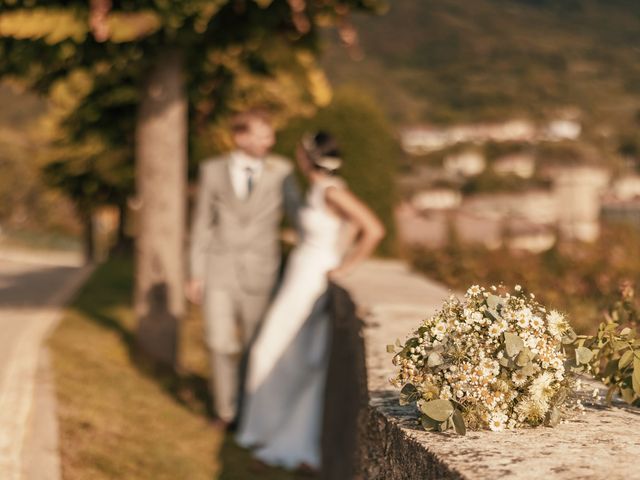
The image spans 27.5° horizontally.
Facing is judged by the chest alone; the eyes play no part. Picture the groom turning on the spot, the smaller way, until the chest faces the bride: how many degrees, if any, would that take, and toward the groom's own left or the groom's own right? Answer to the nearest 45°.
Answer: approximately 45° to the groom's own left

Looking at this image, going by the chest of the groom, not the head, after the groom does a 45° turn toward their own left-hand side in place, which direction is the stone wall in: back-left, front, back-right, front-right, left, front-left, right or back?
front-right

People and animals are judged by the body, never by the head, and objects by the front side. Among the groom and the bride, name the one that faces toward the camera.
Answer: the groom

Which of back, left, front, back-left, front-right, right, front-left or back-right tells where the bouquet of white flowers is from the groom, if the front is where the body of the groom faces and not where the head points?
front

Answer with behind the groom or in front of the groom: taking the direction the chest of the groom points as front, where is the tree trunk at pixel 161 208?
behind

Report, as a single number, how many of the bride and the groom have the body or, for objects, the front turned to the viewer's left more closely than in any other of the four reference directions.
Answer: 1

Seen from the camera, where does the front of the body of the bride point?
to the viewer's left

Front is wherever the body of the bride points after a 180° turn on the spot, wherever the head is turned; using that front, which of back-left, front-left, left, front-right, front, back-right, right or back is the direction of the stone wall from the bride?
right

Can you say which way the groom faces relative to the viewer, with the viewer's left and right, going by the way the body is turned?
facing the viewer
